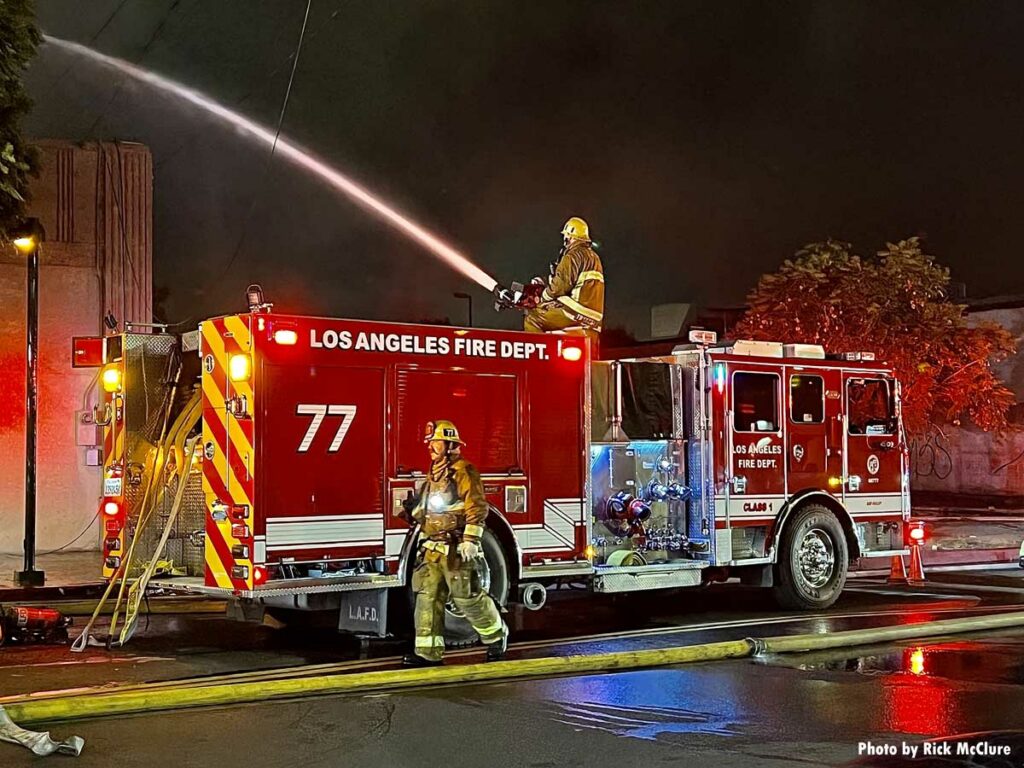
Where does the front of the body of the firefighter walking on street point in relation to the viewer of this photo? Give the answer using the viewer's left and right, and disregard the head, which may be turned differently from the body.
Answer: facing the viewer and to the left of the viewer

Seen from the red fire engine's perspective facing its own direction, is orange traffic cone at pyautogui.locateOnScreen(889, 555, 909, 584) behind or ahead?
ahead

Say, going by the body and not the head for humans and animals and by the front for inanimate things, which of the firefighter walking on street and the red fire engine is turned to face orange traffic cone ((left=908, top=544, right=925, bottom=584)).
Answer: the red fire engine

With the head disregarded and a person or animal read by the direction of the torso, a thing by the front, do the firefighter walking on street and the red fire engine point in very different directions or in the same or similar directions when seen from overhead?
very different directions

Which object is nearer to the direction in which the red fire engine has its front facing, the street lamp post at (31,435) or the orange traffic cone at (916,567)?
the orange traffic cone

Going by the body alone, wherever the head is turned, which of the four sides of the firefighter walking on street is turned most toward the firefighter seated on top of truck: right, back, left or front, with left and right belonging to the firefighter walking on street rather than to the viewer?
back

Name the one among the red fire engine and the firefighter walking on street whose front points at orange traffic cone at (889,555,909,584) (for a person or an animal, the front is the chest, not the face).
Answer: the red fire engine

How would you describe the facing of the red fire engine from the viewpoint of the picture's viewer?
facing away from the viewer and to the right of the viewer

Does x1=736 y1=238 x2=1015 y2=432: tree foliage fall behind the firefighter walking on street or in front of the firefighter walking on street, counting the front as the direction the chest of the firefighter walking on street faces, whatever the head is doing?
behind

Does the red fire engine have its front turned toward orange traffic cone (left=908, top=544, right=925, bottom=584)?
yes

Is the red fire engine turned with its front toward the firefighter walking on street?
no

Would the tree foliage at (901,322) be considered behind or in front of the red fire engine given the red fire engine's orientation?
in front

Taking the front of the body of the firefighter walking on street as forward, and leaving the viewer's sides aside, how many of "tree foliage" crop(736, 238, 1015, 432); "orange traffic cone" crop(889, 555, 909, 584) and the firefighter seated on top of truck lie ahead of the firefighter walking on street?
0
